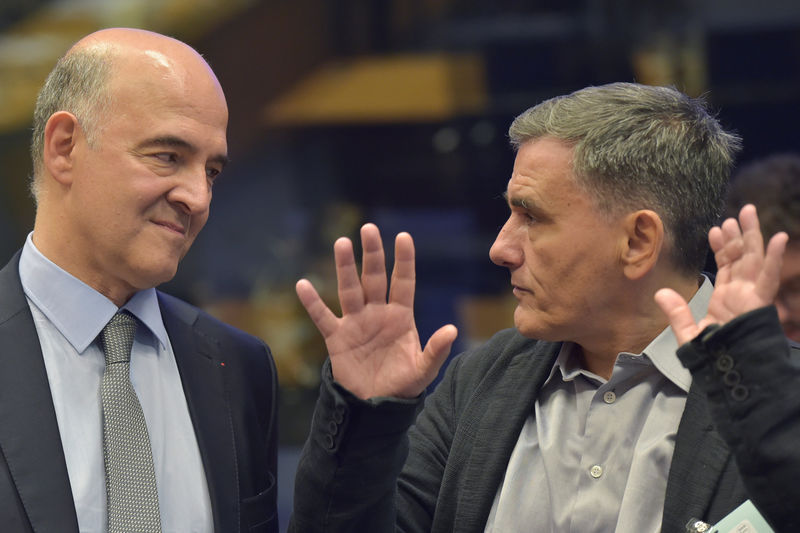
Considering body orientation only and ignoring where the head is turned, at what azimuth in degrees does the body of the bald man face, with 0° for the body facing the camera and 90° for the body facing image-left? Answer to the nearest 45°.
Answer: approximately 315°

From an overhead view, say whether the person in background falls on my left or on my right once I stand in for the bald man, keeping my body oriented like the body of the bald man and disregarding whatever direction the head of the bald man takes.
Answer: on my left
